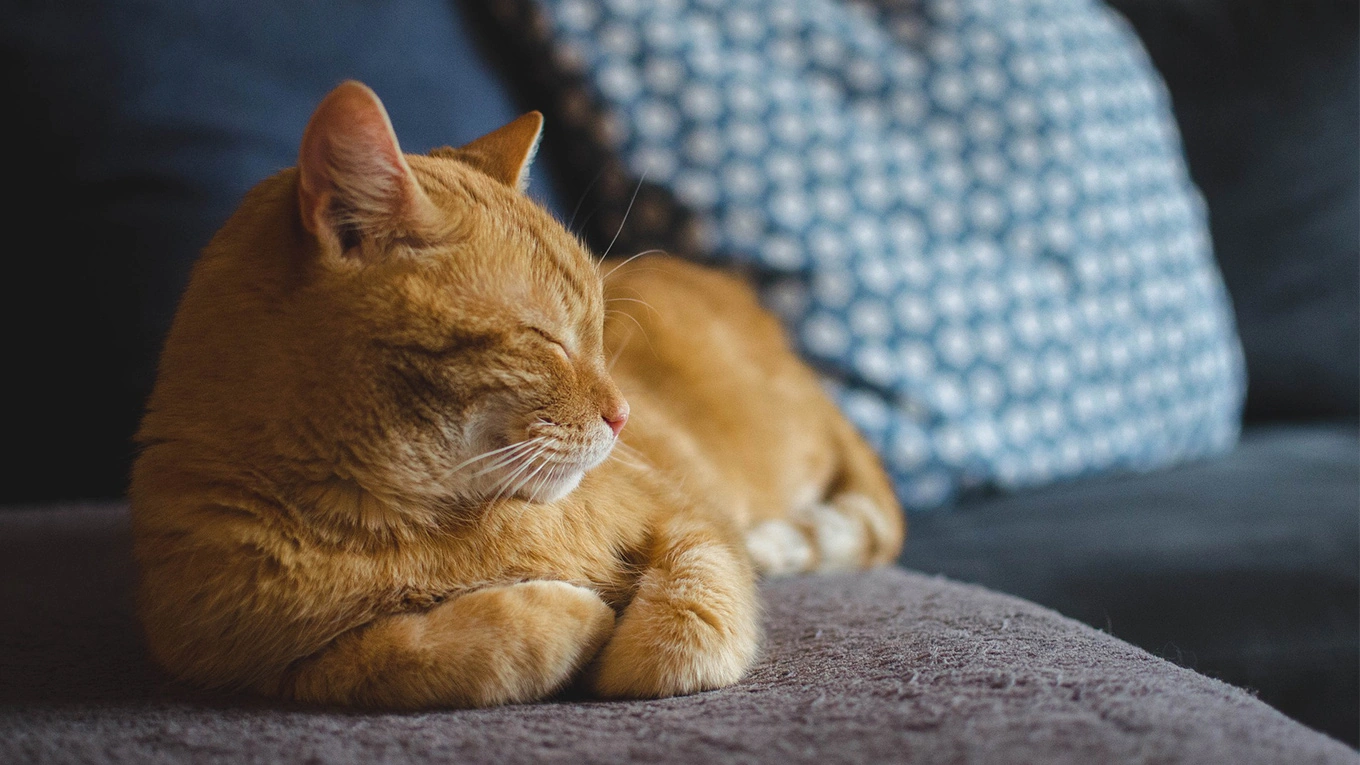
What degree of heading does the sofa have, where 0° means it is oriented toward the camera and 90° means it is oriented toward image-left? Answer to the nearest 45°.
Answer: approximately 0°

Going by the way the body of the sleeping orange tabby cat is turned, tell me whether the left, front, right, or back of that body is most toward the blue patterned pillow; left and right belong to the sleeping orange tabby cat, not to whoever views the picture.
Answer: back

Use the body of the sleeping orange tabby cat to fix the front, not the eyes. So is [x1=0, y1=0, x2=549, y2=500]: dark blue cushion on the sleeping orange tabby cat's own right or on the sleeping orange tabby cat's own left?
on the sleeping orange tabby cat's own right

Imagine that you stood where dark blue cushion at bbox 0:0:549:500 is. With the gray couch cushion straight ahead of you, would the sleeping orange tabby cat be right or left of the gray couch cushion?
right
